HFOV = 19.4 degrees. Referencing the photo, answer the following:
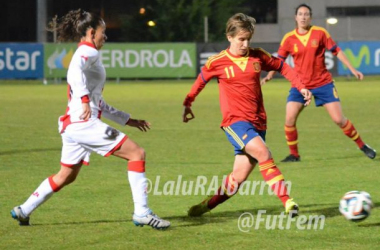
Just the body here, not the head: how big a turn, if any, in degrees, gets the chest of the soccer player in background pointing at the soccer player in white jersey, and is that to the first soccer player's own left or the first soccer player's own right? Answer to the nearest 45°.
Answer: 0° — they already face them

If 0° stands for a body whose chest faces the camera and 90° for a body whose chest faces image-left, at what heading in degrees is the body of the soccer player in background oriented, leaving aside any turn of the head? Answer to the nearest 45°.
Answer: approximately 0°

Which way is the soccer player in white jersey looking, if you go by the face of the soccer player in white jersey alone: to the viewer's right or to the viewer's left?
to the viewer's right

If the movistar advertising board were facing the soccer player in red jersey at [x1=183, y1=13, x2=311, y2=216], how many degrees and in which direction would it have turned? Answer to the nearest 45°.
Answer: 0° — it already faces them

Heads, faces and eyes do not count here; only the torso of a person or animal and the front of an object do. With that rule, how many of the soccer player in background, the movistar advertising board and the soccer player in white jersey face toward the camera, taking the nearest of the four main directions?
2

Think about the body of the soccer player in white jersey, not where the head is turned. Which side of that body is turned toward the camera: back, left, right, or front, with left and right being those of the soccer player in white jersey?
right

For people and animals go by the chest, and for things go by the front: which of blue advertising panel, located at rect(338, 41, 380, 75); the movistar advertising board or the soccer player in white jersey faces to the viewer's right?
the soccer player in white jersey

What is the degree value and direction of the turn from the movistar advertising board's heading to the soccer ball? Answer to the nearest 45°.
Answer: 0° — it already faces it

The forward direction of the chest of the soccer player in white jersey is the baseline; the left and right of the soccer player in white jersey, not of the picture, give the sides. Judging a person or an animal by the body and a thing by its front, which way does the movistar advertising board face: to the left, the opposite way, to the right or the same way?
to the right

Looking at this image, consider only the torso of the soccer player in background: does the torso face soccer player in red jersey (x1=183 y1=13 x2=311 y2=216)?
yes

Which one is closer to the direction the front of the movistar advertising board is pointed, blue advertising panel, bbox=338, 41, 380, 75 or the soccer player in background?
the soccer player in background
